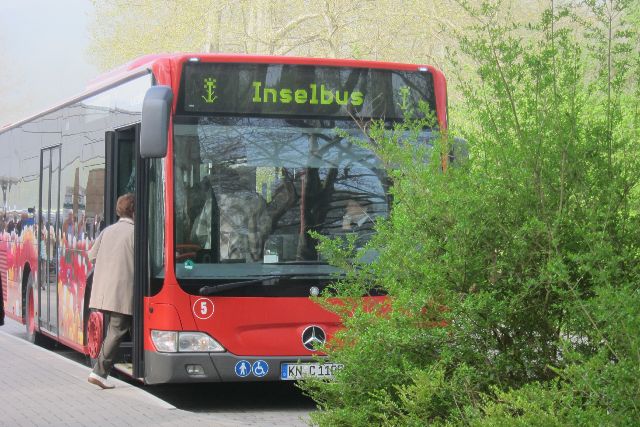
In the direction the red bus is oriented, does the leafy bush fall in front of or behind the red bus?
in front

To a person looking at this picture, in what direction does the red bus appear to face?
facing the viewer and to the right of the viewer
